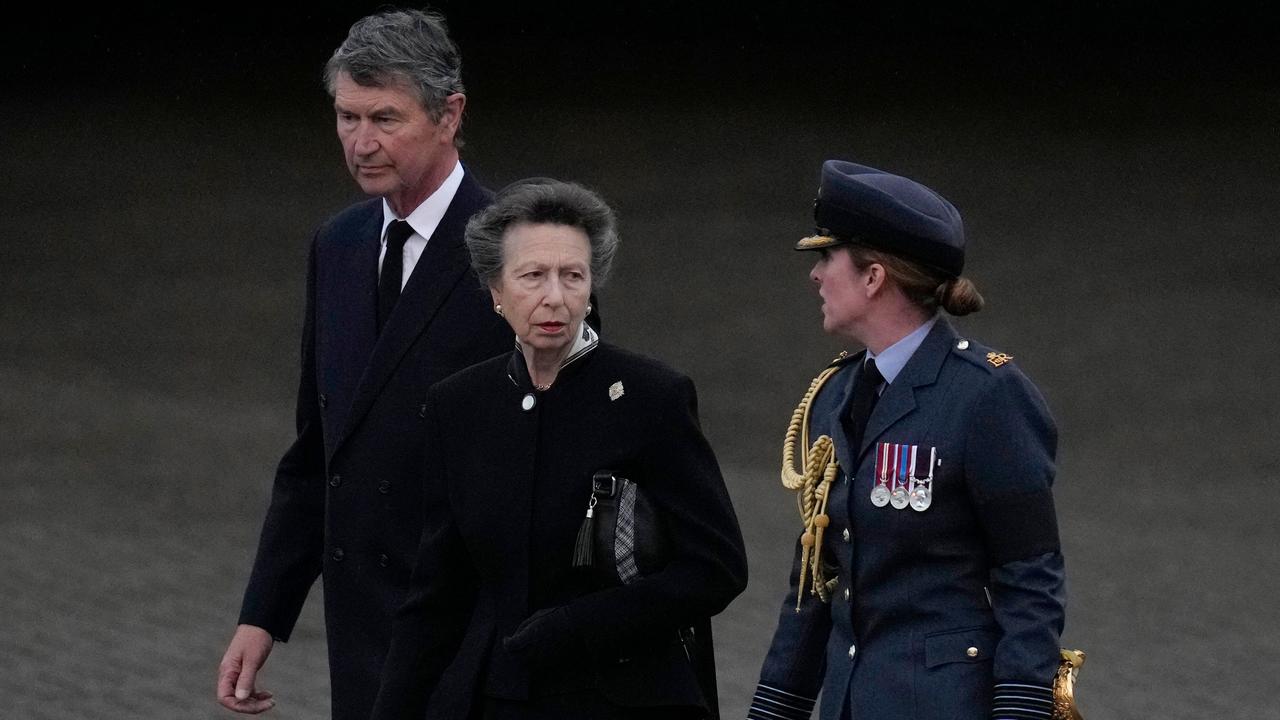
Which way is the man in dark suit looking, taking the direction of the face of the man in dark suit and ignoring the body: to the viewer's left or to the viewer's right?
to the viewer's left

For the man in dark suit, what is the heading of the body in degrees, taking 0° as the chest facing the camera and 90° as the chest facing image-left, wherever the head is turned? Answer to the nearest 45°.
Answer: approximately 45°

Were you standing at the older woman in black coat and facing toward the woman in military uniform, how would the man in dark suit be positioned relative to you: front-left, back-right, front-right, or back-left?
back-left

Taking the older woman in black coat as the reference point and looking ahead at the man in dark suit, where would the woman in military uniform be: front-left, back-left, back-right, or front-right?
back-right

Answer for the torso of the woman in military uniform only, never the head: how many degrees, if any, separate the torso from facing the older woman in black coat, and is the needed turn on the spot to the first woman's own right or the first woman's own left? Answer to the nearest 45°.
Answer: approximately 45° to the first woman's own right

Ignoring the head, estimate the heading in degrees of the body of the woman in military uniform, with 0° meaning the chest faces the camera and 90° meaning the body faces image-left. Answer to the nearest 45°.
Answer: approximately 45°

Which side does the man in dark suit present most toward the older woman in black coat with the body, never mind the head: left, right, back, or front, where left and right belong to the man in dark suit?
left

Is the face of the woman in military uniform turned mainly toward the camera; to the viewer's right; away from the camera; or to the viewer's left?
to the viewer's left

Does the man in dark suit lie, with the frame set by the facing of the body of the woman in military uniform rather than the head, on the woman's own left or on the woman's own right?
on the woman's own right

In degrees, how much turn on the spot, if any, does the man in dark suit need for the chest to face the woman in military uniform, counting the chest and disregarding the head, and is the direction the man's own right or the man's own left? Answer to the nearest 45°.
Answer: approximately 90° to the man's own left
